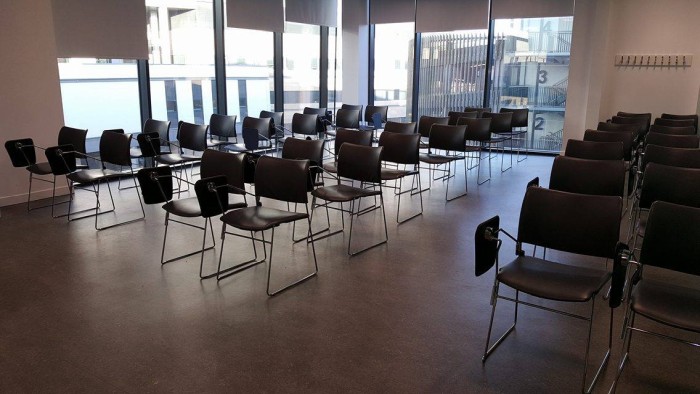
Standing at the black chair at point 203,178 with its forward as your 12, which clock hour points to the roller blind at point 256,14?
The roller blind is roughly at 5 o'clock from the black chair.

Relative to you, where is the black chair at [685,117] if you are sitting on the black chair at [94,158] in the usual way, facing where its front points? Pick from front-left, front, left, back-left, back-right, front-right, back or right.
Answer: back-left

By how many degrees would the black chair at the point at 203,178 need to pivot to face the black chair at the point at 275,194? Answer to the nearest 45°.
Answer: approximately 90° to its left

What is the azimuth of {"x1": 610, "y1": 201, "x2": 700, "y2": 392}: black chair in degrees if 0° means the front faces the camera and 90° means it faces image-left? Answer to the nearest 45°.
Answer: approximately 0°

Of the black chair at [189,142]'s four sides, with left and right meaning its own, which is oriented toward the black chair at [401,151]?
left

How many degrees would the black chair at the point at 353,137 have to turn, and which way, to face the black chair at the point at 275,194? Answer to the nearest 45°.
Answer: approximately 45° to its left

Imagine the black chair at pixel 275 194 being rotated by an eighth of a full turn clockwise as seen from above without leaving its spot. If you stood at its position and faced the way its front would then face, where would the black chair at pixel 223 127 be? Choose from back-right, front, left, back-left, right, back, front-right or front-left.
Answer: right

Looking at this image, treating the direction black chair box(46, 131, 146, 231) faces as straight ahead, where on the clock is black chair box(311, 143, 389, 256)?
black chair box(311, 143, 389, 256) is roughly at 9 o'clock from black chair box(46, 131, 146, 231).

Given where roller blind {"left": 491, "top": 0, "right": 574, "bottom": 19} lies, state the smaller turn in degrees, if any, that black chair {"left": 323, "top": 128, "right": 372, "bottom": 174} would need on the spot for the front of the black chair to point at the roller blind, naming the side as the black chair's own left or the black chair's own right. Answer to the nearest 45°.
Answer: approximately 180°

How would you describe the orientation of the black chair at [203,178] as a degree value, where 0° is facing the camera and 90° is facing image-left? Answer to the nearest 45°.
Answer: approximately 45°
